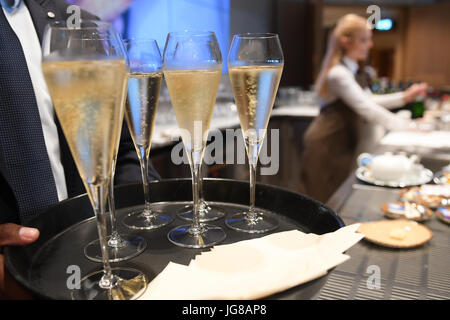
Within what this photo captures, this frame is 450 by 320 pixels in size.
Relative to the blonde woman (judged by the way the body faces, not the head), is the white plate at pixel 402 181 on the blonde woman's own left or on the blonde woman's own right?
on the blonde woman's own right

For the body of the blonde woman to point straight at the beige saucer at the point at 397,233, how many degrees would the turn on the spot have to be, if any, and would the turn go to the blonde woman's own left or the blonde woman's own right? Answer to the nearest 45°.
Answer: approximately 90° to the blonde woman's own right

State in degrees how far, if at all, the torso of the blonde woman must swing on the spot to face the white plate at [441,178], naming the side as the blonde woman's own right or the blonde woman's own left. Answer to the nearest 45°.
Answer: approximately 90° to the blonde woman's own right

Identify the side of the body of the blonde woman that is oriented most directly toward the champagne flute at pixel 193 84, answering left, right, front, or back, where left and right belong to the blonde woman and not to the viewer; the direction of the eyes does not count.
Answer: right

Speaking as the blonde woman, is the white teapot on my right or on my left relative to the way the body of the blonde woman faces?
on my right

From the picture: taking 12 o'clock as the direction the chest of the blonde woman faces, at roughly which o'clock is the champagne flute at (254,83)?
The champagne flute is roughly at 3 o'clock from the blonde woman.

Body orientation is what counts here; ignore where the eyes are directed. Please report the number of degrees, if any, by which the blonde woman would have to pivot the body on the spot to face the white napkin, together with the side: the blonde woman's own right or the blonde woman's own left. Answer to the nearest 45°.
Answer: approximately 90° to the blonde woman's own right

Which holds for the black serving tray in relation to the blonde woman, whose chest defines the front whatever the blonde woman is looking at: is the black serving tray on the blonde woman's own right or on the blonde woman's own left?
on the blonde woman's own right

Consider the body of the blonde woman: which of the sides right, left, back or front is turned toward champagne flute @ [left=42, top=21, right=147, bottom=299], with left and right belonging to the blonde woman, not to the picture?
right

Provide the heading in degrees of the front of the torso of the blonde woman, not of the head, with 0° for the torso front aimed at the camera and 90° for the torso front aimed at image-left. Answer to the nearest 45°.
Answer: approximately 270°
